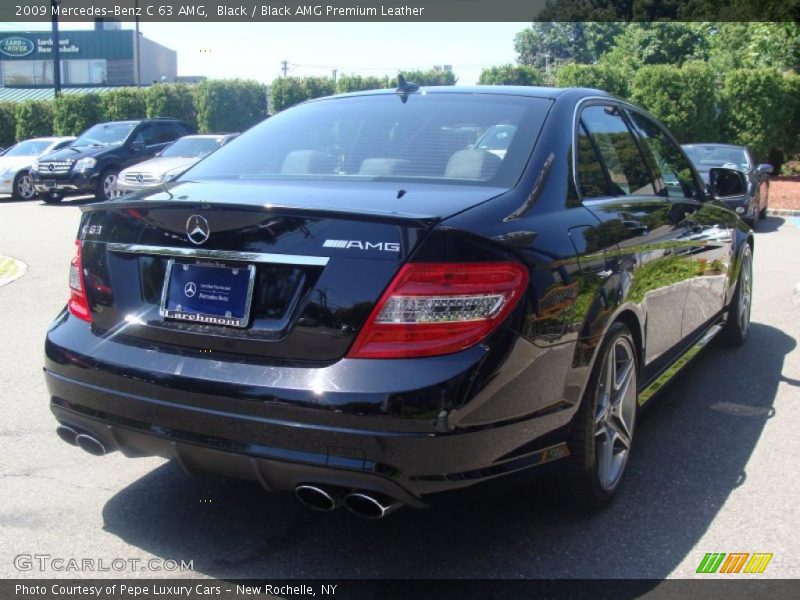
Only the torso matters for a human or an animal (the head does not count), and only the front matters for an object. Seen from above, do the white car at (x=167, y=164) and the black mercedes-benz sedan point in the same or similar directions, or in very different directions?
very different directions

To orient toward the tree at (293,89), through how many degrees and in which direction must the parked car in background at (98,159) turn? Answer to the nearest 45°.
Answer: approximately 180°

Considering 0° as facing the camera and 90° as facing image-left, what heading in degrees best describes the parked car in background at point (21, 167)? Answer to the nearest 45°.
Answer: approximately 45°

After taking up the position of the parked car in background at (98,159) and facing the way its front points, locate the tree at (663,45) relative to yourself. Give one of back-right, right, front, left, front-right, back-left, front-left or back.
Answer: back

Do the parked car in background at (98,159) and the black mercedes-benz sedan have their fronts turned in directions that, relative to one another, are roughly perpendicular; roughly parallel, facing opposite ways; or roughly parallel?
roughly parallel, facing opposite ways

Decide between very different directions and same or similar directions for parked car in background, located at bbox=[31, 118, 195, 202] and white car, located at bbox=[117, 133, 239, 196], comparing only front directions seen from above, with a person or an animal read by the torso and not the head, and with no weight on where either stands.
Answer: same or similar directions

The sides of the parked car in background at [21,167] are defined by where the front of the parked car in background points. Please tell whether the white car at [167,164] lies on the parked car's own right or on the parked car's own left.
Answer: on the parked car's own left

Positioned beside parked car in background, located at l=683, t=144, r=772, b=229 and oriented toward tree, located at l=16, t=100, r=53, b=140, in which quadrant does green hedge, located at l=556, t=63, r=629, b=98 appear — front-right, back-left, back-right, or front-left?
front-right

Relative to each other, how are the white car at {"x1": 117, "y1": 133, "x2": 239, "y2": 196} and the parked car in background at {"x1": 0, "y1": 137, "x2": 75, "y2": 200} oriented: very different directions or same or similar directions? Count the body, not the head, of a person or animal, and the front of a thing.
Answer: same or similar directions

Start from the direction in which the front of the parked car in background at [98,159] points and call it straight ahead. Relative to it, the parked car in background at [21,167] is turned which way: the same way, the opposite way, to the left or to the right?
the same way

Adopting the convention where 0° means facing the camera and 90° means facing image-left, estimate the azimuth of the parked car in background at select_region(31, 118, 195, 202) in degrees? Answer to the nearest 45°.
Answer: approximately 45°

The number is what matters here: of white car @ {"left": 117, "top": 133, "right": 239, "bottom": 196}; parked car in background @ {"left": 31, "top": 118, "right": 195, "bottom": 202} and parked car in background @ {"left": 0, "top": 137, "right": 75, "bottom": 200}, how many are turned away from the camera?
0

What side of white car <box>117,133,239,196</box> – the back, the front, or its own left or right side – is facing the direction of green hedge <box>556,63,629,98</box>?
back

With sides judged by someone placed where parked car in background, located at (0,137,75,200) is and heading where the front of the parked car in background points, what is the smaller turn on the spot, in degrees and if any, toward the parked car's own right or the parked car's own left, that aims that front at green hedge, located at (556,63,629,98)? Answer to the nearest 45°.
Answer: approximately 135° to the parked car's own left

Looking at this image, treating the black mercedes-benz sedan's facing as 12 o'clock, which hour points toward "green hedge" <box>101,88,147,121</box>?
The green hedge is roughly at 10 o'clock from the black mercedes-benz sedan.

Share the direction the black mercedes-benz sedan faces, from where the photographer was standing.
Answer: facing away from the viewer and to the right of the viewer
